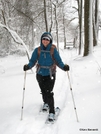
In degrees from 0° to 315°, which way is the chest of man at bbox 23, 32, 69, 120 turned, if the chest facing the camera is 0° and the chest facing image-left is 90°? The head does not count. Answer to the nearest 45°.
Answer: approximately 0°

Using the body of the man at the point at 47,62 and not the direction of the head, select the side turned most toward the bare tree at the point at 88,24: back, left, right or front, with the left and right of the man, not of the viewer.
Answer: back
